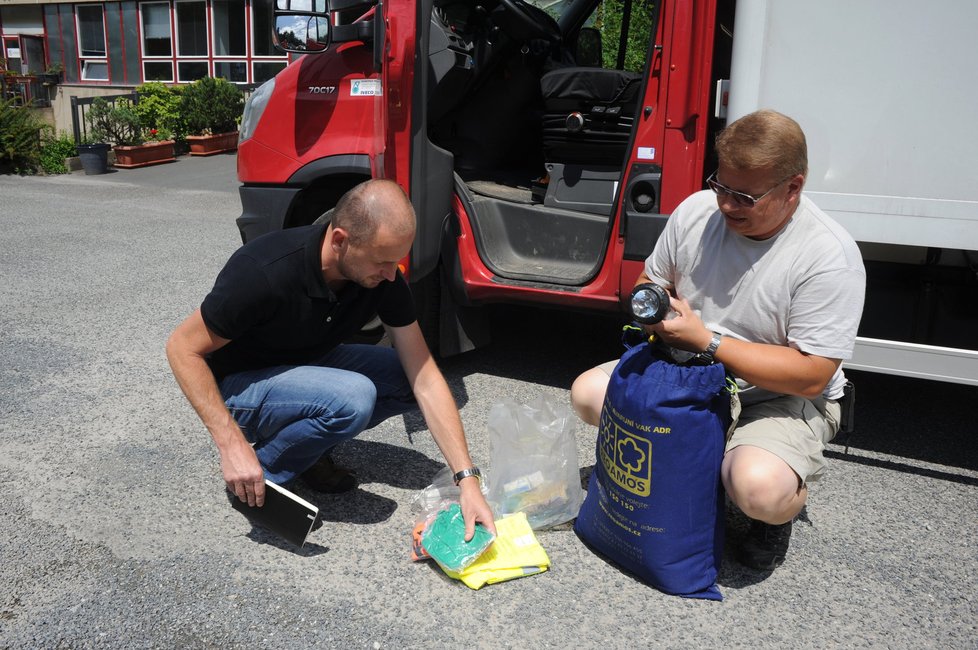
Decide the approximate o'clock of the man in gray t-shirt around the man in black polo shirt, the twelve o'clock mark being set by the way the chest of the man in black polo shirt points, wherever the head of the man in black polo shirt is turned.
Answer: The man in gray t-shirt is roughly at 11 o'clock from the man in black polo shirt.

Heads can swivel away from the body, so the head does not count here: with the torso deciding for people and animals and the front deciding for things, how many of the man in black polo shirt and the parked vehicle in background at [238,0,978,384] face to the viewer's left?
1

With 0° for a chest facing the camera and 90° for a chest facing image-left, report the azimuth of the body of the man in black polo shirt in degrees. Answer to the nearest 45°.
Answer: approximately 315°

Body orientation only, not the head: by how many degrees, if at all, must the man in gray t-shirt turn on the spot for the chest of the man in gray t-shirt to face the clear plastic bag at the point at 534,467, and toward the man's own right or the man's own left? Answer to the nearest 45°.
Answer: approximately 45° to the man's own right

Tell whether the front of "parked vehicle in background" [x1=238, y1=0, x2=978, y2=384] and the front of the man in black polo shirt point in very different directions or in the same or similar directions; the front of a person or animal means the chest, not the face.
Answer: very different directions

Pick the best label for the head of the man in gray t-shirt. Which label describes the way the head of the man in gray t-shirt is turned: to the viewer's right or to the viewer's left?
to the viewer's left

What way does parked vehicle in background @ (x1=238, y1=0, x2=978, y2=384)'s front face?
to the viewer's left

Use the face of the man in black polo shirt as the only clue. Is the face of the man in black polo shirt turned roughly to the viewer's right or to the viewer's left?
to the viewer's right

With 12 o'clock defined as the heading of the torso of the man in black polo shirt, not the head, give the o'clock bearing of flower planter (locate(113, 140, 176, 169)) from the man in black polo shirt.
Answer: The flower planter is roughly at 7 o'clock from the man in black polo shirt.

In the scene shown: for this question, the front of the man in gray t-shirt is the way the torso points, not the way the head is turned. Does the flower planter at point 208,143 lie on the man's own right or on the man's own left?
on the man's own right

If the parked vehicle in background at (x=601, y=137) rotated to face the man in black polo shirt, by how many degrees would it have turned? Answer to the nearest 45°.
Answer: approximately 45° to its left

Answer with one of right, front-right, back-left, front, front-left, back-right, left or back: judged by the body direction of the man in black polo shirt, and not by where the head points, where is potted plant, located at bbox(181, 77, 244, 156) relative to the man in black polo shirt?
back-left

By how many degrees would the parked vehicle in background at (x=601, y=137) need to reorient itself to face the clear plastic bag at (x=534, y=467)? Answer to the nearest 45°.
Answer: approximately 90° to its left
